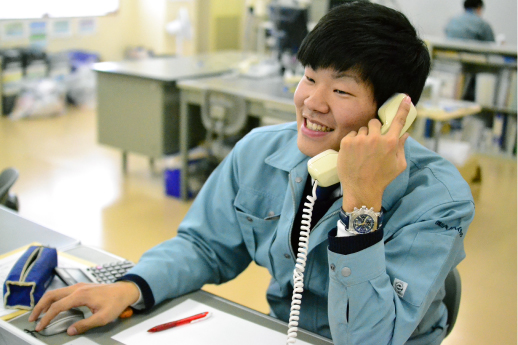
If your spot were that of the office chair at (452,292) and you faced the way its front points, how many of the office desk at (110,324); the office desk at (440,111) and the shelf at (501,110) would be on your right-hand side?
2

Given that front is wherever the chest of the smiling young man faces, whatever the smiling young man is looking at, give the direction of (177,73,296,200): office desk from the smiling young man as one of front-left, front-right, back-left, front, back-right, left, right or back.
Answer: back-right

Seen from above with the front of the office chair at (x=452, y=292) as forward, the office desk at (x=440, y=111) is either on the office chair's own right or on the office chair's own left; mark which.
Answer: on the office chair's own right

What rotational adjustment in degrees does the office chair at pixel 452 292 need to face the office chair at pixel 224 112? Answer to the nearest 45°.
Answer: approximately 45° to its right

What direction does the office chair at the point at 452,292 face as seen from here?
to the viewer's left
